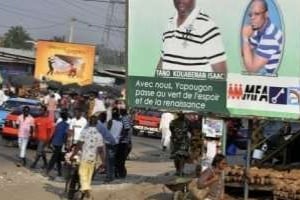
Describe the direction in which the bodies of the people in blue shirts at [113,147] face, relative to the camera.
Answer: away from the camera

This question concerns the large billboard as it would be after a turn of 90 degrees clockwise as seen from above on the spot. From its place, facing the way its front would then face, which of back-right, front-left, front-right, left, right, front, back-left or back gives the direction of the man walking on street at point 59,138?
front-right

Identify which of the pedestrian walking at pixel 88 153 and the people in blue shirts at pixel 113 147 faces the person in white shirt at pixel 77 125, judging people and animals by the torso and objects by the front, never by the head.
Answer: the pedestrian walking

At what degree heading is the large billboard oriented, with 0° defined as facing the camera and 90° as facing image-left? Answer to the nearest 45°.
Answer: approximately 0°

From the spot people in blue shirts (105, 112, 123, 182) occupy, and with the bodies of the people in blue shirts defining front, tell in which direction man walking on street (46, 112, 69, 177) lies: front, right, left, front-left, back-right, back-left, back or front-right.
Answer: left

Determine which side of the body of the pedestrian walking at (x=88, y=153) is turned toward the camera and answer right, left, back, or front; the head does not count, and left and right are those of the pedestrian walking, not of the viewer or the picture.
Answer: back

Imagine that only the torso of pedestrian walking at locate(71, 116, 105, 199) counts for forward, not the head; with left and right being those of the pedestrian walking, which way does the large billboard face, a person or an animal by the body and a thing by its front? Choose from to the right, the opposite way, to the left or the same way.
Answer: the opposite way

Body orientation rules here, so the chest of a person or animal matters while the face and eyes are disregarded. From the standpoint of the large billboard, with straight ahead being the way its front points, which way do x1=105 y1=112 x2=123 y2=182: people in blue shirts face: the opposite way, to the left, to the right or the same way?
the opposite way
